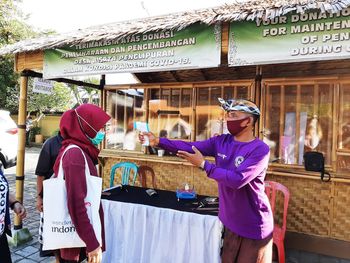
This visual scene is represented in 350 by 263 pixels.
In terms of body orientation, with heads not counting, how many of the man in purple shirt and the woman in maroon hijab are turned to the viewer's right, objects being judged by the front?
1

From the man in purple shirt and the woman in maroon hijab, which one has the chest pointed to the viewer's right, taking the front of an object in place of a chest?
the woman in maroon hijab

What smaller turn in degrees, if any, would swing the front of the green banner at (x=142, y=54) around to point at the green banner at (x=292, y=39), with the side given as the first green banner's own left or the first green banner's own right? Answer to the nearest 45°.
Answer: approximately 90° to the first green banner's own left

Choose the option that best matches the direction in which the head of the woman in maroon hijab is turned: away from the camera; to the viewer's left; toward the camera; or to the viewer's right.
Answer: to the viewer's right

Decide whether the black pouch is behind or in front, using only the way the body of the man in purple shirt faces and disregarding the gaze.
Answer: behind

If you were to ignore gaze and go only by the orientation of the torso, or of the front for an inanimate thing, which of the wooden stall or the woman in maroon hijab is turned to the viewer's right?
the woman in maroon hijab

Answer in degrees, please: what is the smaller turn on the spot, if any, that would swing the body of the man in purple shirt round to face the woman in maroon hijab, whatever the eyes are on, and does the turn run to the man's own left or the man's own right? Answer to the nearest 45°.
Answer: approximately 45° to the man's own right

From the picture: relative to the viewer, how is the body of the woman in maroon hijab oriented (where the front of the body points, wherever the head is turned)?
to the viewer's right
